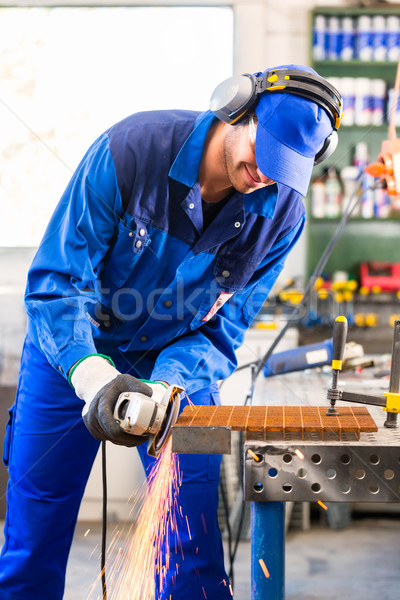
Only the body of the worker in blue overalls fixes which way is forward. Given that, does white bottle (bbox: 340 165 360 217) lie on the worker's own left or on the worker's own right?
on the worker's own left

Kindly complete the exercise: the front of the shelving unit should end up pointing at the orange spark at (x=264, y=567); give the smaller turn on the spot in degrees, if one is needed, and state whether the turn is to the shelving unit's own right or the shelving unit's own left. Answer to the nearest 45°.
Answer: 0° — it already faces it

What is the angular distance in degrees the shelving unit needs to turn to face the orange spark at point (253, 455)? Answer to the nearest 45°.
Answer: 0° — it already faces it

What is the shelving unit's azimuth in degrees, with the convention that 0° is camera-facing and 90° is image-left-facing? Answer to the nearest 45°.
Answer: approximately 0°

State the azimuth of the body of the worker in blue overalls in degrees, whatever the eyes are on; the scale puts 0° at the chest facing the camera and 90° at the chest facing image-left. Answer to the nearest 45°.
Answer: approximately 315°

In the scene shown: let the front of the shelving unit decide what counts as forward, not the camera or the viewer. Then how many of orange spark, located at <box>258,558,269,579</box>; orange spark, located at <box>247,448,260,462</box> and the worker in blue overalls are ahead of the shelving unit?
3
